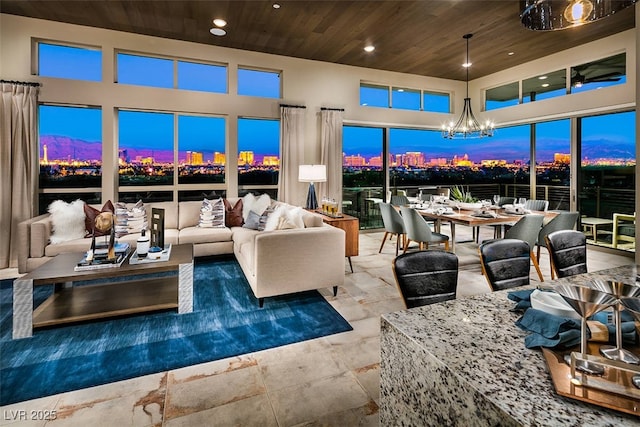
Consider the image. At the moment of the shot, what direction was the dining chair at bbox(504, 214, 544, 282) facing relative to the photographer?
facing away from the viewer and to the left of the viewer

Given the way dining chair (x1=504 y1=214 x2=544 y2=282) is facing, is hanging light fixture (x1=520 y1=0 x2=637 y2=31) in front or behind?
behind

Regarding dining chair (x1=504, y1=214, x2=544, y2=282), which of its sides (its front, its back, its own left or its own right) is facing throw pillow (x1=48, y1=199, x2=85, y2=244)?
left

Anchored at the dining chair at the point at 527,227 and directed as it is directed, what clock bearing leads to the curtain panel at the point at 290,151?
The curtain panel is roughly at 11 o'clock from the dining chair.

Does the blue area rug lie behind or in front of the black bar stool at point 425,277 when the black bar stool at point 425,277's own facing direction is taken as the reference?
behind

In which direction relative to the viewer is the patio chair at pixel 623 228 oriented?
to the viewer's left
